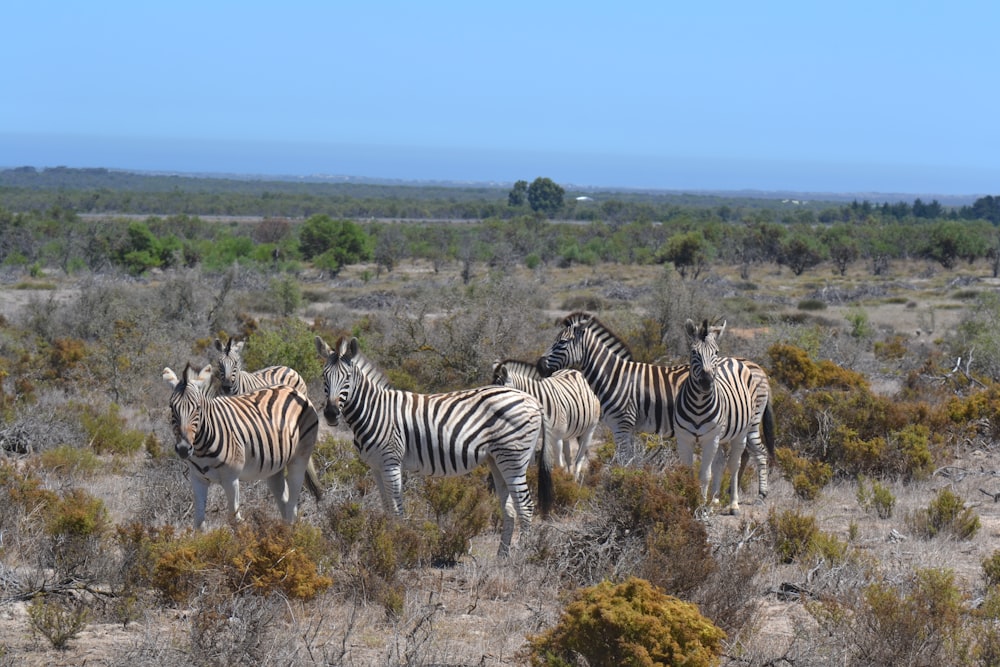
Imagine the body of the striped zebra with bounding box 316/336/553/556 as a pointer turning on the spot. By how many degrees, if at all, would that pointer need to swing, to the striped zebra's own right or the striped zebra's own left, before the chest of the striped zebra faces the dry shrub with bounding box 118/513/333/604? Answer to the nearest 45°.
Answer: approximately 45° to the striped zebra's own left

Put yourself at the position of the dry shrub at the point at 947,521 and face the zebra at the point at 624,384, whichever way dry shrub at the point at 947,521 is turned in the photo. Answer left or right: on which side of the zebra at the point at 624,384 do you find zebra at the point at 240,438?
left

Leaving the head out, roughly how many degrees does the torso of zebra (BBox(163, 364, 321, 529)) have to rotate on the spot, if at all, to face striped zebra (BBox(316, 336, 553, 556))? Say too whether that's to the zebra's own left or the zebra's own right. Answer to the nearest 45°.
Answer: approximately 135° to the zebra's own left

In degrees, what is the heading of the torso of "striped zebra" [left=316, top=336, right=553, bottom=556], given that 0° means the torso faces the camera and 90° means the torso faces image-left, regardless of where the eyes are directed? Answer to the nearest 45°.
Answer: approximately 90°

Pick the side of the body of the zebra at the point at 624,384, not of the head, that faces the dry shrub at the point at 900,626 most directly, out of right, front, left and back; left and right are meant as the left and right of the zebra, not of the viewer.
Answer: left

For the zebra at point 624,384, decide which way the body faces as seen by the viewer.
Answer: to the viewer's left

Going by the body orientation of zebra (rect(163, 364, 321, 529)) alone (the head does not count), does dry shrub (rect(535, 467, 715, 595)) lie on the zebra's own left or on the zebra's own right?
on the zebra's own left

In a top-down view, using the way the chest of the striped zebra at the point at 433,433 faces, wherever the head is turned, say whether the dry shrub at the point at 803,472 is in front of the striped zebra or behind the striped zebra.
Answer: behind

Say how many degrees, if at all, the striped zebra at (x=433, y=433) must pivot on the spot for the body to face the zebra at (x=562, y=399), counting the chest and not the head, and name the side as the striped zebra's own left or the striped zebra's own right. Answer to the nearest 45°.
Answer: approximately 135° to the striped zebra's own right

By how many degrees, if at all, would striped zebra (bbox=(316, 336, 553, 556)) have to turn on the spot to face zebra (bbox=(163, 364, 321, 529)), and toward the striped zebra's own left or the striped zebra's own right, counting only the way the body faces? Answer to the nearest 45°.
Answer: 0° — it already faces it

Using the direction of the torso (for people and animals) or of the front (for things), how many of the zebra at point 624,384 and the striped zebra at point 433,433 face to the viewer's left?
2
